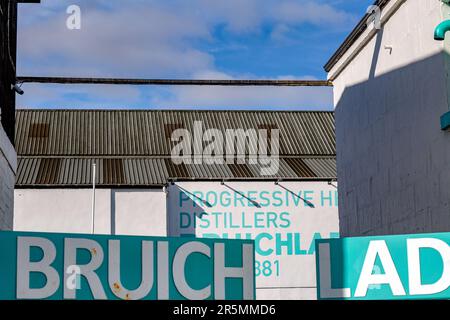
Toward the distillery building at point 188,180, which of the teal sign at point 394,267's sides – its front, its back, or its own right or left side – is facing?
back

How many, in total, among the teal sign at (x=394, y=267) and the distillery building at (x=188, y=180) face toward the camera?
2

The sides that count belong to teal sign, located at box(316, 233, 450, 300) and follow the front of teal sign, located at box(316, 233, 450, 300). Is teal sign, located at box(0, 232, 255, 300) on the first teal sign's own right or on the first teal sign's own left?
on the first teal sign's own right

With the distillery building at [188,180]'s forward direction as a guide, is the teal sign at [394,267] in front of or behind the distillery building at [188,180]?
in front

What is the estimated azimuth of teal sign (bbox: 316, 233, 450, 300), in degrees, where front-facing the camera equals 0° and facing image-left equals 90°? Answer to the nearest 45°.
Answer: approximately 0°

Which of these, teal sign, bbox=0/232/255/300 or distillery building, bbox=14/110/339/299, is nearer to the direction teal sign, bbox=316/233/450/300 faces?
the teal sign

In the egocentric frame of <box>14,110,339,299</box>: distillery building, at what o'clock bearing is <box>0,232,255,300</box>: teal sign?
The teal sign is roughly at 12 o'clock from the distillery building.
